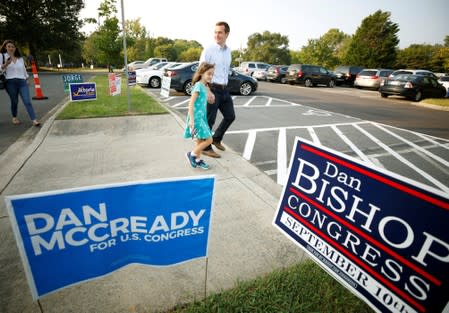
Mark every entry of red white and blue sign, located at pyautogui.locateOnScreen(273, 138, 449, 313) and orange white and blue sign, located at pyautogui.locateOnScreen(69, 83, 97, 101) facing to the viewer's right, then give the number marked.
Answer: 0

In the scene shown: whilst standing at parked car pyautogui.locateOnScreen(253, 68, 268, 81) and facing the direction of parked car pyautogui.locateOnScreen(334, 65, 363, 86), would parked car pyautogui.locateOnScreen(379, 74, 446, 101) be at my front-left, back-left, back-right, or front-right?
front-right

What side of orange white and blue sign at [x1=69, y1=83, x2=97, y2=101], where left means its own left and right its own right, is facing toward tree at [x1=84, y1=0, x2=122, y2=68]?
back

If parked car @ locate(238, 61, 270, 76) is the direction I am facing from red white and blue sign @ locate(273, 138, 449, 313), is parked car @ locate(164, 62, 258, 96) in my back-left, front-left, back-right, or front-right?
front-left

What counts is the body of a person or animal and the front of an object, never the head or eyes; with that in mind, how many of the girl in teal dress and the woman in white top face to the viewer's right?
1

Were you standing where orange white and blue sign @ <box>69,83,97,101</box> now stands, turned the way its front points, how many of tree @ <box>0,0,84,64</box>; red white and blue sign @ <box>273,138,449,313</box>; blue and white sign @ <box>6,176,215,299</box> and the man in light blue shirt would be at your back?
1

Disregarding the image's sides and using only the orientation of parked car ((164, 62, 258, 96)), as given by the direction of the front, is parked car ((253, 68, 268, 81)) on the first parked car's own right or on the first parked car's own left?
on the first parked car's own left

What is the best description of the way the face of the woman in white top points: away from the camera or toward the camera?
toward the camera

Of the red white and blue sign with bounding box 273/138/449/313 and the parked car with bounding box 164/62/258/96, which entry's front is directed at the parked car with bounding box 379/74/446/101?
the parked car with bounding box 164/62/258/96

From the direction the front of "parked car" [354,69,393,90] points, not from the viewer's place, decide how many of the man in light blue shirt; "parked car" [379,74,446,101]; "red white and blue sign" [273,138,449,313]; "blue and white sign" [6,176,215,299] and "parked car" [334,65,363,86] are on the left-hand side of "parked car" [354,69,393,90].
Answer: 1

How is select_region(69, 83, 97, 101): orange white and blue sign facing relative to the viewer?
toward the camera

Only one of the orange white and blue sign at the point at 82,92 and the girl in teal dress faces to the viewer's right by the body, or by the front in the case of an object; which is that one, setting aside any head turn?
the girl in teal dress
